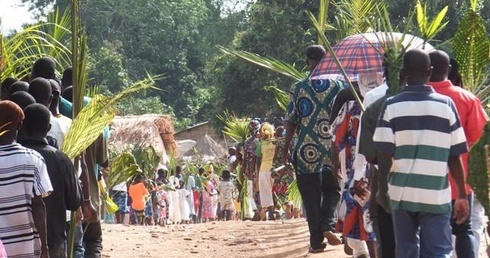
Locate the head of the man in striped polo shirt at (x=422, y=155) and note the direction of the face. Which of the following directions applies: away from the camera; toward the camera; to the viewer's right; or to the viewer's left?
away from the camera

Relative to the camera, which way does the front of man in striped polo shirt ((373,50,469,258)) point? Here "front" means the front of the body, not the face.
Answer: away from the camera

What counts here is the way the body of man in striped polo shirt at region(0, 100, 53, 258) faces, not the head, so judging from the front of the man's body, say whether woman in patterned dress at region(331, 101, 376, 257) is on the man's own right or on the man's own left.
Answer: on the man's own right

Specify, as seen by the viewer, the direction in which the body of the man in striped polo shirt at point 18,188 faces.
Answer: away from the camera

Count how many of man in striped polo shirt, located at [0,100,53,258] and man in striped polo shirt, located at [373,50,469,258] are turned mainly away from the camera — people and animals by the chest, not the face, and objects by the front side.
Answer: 2
